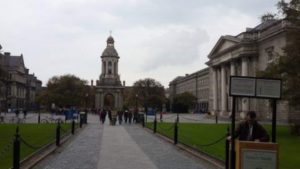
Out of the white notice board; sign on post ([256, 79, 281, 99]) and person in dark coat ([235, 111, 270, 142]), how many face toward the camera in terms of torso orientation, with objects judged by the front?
3

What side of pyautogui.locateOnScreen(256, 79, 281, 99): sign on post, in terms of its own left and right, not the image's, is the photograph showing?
front

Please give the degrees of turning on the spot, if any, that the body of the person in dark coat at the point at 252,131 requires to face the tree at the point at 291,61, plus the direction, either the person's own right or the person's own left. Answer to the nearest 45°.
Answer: approximately 180°

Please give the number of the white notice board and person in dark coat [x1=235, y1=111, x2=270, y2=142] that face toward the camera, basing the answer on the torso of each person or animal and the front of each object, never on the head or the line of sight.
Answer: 2

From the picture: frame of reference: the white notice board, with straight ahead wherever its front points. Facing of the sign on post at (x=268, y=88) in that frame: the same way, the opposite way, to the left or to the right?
the same way

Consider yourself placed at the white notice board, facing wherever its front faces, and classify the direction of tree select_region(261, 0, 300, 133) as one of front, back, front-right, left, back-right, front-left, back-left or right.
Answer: back

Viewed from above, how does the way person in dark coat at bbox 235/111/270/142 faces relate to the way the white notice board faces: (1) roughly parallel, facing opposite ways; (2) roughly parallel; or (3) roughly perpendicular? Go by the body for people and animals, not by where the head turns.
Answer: roughly parallel

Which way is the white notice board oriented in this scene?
toward the camera

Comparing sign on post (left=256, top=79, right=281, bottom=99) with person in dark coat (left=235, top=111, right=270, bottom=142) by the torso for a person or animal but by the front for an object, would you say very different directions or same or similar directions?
same or similar directions

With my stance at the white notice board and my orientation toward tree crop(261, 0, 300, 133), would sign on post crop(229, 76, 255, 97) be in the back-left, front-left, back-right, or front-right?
front-left

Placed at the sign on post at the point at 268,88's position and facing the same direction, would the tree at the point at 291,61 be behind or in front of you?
behind
